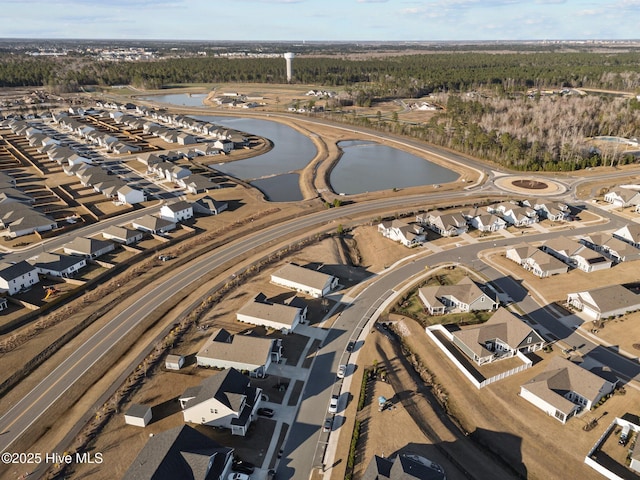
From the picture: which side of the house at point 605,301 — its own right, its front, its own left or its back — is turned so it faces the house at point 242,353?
front

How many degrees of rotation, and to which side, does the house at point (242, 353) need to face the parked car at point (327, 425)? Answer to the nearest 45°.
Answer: approximately 45° to its right

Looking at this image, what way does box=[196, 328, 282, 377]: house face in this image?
to the viewer's right

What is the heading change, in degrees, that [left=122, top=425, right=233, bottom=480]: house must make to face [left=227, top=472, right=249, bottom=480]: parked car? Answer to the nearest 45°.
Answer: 0° — it already faces it

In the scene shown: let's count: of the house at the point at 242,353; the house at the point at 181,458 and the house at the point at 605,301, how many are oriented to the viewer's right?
2

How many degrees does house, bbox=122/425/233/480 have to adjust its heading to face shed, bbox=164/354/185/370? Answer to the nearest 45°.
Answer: approximately 90° to its left

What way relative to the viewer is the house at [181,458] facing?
to the viewer's right

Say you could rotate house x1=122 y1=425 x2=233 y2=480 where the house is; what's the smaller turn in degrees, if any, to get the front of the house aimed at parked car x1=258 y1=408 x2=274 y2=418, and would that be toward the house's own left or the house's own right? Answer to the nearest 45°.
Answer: approximately 45° to the house's own left

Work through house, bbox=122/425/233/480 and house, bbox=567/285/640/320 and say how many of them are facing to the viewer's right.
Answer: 1
